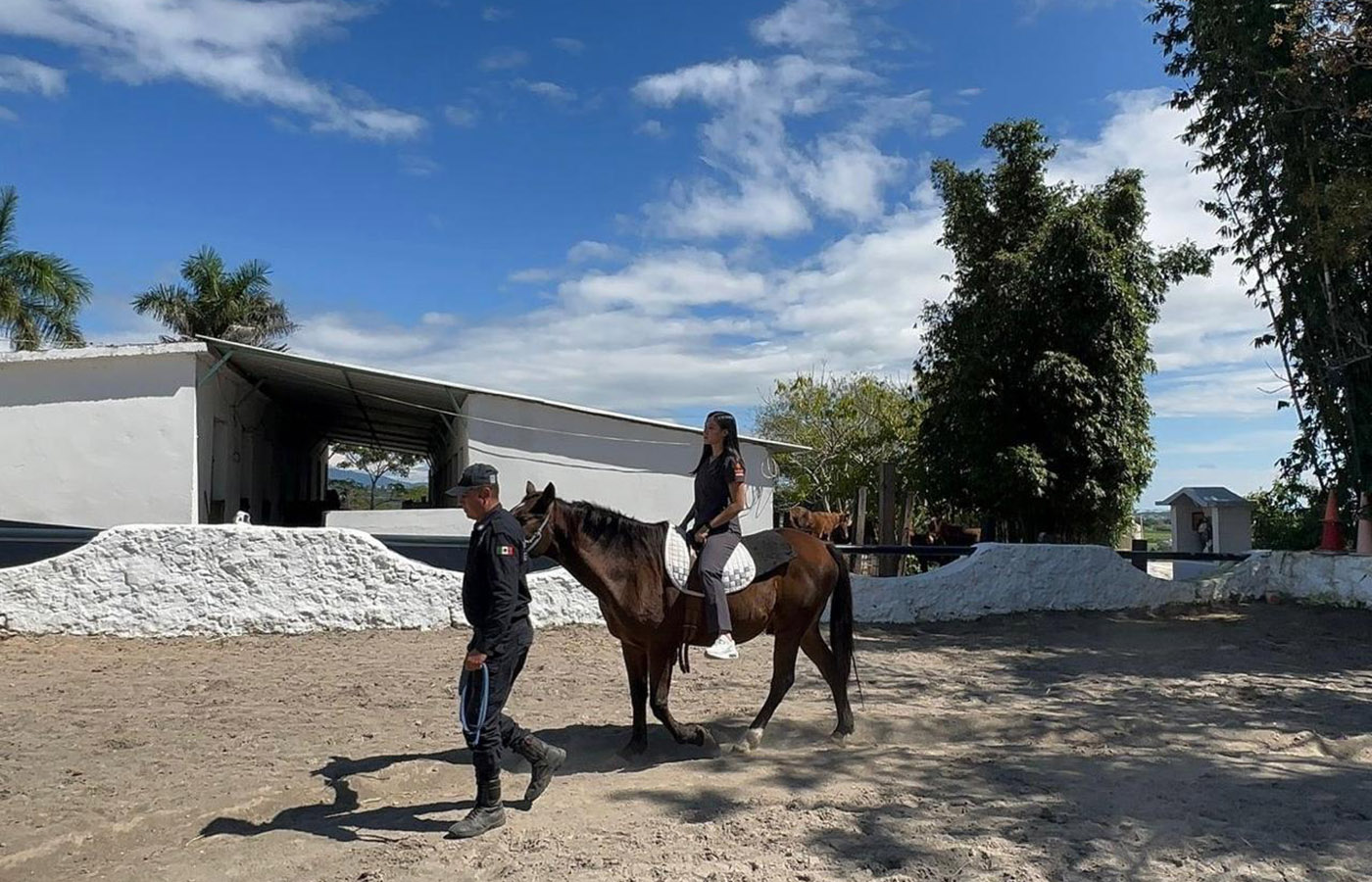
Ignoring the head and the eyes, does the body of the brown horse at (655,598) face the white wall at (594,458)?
no

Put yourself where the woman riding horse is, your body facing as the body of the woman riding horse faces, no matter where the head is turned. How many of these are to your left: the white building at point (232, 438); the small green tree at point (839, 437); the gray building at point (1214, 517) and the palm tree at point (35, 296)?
0

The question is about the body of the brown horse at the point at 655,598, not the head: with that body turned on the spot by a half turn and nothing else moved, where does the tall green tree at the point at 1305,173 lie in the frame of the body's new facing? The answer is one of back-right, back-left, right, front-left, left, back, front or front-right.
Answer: front-left

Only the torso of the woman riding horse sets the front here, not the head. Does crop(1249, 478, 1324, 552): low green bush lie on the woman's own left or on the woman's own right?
on the woman's own right

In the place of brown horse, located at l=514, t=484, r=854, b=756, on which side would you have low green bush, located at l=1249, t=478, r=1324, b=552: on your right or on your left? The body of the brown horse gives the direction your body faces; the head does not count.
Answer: on your right

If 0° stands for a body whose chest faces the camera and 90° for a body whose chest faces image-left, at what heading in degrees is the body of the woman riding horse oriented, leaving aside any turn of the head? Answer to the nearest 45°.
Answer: approximately 90°

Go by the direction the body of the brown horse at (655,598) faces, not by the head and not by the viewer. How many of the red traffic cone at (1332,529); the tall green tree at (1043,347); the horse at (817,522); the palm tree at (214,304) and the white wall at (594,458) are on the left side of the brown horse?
0

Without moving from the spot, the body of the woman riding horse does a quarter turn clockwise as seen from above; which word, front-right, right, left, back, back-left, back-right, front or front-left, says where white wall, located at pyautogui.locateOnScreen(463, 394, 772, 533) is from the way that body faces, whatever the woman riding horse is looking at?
front

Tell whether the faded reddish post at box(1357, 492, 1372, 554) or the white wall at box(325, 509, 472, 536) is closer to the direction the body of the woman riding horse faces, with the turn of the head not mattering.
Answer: the white wall

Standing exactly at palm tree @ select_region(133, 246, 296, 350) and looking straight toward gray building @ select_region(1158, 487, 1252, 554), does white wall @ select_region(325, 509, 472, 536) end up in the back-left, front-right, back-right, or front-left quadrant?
front-right

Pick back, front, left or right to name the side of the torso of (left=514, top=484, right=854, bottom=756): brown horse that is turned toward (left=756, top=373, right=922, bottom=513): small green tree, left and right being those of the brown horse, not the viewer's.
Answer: right

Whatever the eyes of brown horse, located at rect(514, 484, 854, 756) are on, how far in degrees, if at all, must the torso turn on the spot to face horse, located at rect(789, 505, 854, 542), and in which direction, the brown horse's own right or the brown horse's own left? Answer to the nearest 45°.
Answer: approximately 90° to the brown horse's own right

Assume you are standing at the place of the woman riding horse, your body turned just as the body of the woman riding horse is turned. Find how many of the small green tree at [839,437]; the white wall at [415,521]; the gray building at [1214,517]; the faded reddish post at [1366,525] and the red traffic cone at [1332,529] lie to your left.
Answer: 0

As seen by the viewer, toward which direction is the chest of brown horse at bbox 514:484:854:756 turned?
to the viewer's left

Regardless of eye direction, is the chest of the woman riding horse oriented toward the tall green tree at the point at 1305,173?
no

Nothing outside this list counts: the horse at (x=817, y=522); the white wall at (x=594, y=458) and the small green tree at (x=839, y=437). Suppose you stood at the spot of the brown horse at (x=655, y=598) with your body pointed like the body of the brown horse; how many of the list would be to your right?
3
